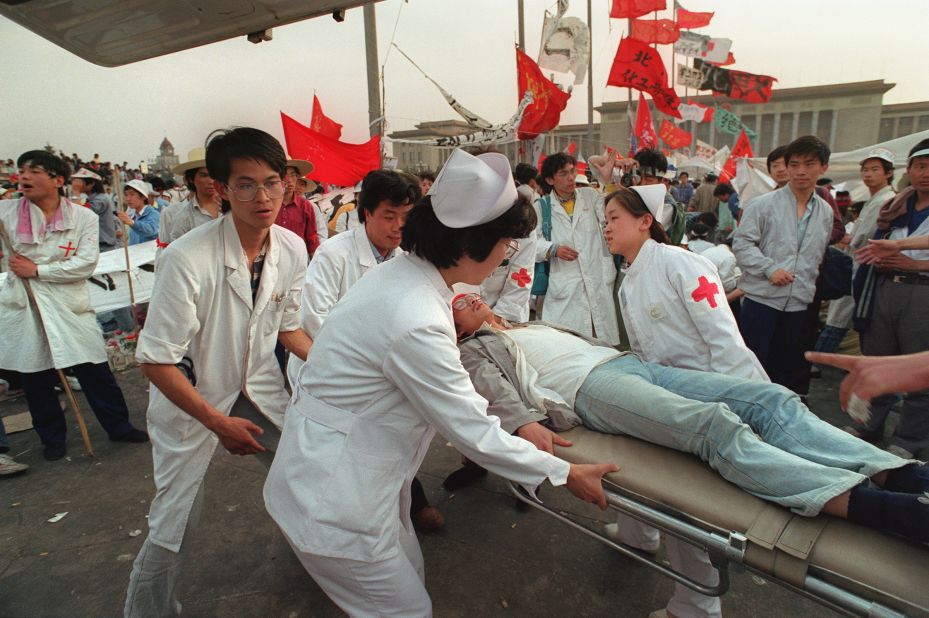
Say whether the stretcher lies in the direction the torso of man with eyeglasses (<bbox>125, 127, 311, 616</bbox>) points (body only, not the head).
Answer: yes

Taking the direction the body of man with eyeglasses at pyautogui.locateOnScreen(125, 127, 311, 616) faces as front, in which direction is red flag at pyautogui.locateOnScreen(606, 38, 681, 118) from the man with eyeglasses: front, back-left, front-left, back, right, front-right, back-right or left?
left

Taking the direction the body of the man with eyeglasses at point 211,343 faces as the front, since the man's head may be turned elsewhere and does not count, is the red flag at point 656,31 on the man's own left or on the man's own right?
on the man's own left

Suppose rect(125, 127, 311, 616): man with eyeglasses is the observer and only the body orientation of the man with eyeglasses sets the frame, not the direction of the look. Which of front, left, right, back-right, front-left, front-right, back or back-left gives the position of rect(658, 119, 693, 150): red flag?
left

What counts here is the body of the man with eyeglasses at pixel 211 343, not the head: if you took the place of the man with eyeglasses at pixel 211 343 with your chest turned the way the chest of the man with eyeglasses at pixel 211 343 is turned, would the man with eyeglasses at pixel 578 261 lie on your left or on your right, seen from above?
on your left

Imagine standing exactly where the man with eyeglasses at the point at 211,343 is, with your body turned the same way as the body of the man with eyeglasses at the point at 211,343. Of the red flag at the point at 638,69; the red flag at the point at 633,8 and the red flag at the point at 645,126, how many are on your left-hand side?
3

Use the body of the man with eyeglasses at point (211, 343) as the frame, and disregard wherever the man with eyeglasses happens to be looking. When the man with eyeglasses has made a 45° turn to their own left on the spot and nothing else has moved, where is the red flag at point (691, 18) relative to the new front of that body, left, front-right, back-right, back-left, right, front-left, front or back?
front-left

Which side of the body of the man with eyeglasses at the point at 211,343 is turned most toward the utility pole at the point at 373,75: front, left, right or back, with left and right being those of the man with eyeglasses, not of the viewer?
left

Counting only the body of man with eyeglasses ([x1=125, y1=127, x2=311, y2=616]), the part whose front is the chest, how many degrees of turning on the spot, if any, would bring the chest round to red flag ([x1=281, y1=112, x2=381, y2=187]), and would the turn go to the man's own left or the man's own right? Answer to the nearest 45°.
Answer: approximately 135° to the man's own left

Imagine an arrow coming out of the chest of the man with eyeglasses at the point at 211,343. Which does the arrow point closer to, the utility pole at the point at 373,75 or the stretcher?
the stretcher

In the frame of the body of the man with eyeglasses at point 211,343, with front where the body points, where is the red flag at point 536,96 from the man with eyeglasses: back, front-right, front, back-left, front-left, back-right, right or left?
left

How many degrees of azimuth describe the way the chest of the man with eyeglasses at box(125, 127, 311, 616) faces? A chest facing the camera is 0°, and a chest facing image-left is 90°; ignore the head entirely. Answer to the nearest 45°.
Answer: approximately 315°
